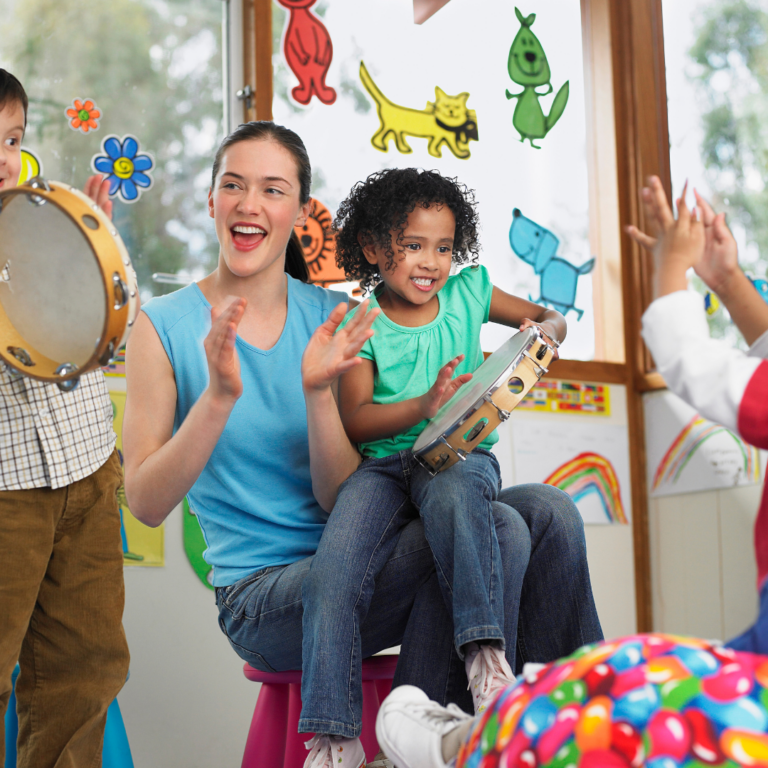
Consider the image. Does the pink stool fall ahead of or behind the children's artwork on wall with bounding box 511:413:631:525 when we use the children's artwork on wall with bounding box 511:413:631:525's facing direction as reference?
ahead

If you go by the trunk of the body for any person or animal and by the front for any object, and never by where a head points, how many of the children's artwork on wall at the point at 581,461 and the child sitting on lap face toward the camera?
2

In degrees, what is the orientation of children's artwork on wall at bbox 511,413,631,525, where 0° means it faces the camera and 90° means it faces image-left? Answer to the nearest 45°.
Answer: approximately 0°

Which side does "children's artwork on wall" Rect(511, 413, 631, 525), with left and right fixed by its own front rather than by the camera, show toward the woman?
front

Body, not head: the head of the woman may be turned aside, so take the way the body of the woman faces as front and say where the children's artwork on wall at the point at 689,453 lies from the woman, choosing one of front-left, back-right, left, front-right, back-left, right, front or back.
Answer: left

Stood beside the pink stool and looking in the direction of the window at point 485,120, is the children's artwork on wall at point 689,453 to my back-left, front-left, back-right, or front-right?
front-right

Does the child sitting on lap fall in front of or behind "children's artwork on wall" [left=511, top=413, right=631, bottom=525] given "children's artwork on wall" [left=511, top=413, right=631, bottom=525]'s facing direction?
in front

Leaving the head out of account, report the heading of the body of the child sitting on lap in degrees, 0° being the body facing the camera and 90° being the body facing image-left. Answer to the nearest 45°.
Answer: approximately 0°

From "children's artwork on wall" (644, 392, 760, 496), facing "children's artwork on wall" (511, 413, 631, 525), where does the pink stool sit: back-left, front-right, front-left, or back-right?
front-left

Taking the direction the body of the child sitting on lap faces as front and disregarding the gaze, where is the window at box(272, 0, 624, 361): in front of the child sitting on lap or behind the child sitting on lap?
behind

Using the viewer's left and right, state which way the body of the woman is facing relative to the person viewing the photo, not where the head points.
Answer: facing the viewer and to the right of the viewer
